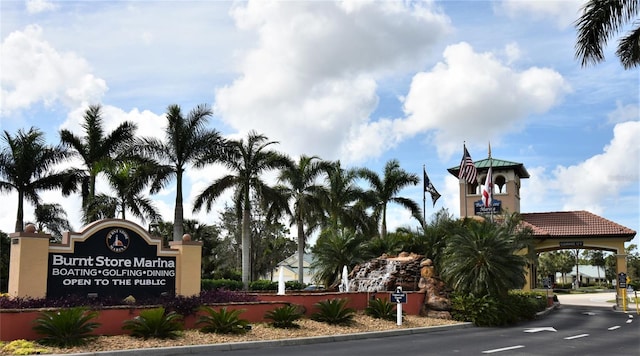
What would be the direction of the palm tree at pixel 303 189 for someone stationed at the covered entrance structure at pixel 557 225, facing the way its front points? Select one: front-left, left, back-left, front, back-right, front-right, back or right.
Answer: front-right

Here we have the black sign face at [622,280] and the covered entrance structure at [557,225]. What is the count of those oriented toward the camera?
2

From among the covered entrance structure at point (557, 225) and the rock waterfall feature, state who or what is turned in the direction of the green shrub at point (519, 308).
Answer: the covered entrance structure

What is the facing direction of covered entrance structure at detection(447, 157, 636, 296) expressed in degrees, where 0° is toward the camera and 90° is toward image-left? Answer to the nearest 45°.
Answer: approximately 0°

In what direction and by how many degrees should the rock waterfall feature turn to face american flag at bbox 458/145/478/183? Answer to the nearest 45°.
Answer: approximately 180°

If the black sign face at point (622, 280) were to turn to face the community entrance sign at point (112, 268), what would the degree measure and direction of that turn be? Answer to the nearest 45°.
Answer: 0° — it already faces it

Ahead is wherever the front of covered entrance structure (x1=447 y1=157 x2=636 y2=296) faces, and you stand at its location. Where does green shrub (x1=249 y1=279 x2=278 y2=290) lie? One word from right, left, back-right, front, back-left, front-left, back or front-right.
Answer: front-right

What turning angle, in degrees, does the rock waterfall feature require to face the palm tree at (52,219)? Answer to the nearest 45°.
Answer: approximately 135° to its right

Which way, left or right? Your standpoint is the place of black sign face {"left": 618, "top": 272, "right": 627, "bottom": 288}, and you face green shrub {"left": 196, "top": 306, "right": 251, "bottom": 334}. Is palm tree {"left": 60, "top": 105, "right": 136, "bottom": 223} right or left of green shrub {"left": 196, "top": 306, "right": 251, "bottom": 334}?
right

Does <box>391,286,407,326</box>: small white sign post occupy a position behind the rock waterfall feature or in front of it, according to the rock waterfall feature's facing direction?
in front

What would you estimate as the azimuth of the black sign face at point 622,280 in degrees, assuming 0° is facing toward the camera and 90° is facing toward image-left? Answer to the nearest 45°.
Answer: approximately 0°

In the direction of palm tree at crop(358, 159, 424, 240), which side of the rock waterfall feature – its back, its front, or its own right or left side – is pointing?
back
